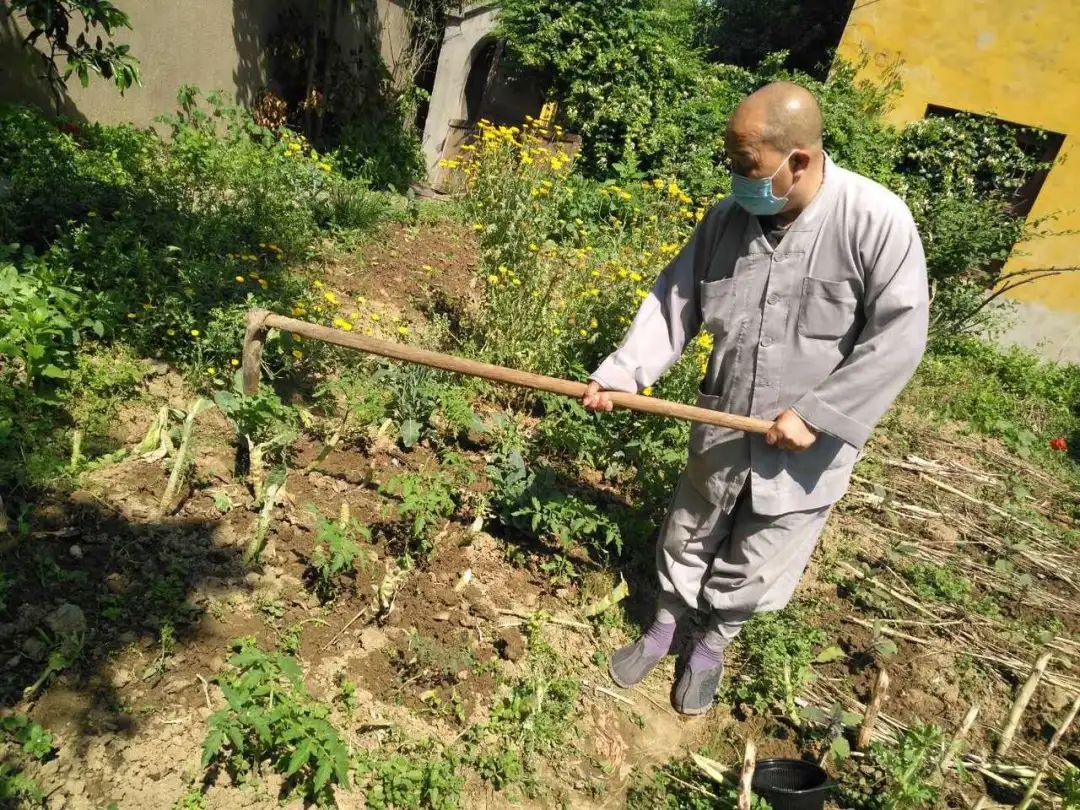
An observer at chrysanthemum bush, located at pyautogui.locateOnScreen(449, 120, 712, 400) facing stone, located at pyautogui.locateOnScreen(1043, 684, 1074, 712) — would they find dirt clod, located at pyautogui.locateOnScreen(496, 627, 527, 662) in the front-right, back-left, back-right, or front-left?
front-right

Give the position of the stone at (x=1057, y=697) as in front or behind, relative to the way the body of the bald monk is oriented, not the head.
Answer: behind

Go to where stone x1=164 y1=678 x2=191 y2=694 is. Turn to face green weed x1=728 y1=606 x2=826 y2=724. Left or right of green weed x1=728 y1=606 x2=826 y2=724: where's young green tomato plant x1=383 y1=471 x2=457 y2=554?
left

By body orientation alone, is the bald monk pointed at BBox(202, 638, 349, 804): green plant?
yes

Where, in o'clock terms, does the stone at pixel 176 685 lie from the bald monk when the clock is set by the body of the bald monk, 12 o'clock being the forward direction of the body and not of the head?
The stone is roughly at 12 o'clock from the bald monk.

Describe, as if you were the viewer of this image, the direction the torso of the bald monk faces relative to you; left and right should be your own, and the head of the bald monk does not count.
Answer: facing the viewer and to the left of the viewer

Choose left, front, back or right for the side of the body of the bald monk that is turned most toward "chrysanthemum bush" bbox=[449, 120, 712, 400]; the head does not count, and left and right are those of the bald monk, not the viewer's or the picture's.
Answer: right

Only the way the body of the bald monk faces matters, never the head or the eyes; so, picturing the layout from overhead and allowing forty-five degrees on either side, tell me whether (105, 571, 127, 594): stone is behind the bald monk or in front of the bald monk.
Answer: in front

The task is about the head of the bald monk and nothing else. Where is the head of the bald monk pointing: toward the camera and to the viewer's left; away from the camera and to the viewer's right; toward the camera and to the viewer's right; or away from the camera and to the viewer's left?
toward the camera and to the viewer's left

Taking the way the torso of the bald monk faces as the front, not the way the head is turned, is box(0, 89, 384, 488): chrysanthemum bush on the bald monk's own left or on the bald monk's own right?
on the bald monk's own right

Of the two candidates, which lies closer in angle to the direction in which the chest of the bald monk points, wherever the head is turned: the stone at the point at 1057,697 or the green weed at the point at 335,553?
the green weed

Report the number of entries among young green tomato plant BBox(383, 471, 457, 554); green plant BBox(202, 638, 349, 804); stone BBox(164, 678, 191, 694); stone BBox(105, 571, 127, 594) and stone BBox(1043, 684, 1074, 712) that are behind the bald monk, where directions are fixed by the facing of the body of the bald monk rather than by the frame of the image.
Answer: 1

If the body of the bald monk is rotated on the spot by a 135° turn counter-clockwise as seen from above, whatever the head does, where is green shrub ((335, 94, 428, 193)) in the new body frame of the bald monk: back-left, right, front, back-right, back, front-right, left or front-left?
back-left
